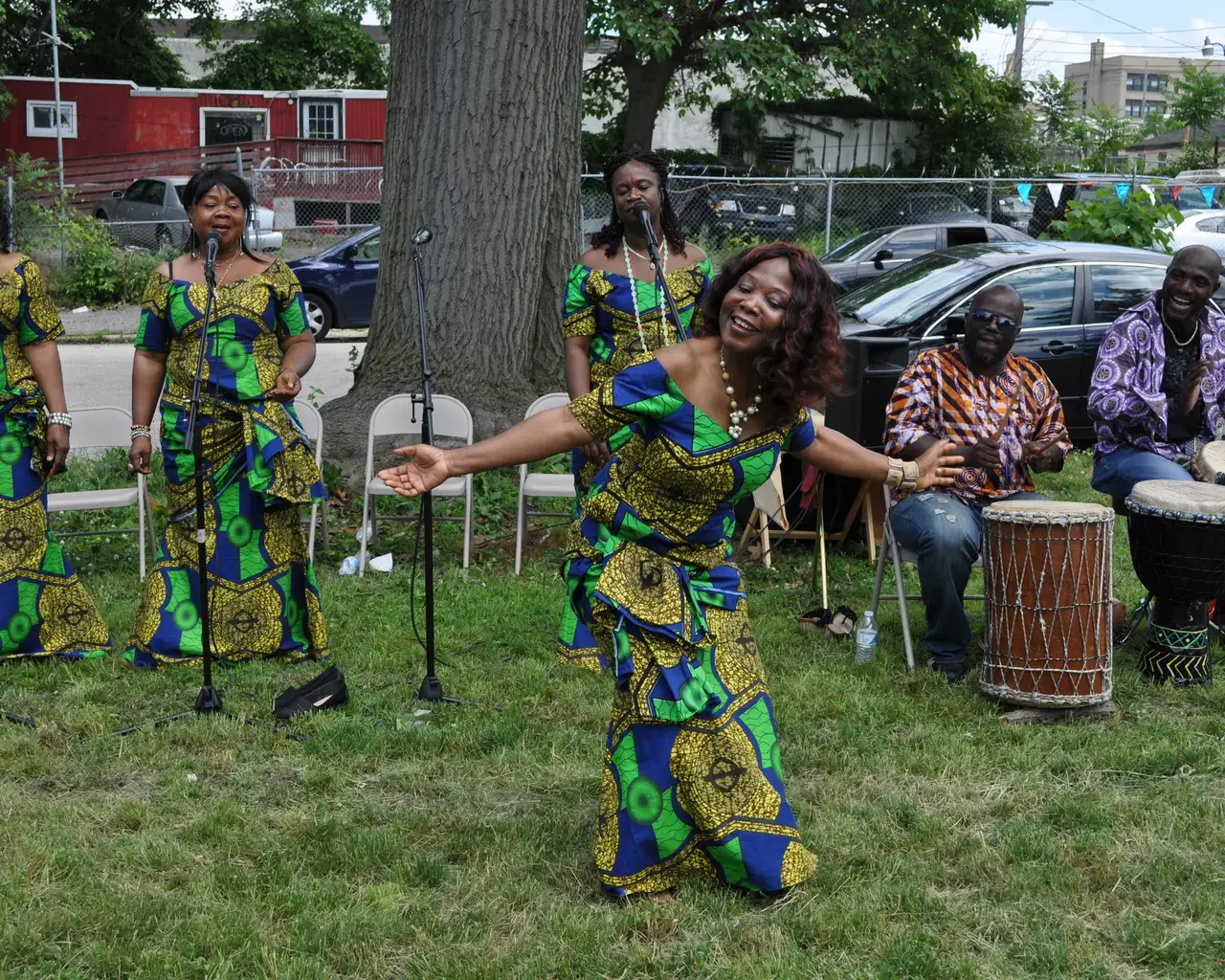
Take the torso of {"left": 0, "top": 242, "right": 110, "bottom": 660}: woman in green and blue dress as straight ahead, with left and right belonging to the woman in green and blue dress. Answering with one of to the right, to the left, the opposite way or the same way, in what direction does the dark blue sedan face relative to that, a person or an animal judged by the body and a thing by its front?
to the right

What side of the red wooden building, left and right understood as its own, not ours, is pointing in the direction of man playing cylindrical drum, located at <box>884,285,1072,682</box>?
front

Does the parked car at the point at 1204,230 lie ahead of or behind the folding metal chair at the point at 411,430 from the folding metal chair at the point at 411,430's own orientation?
behind

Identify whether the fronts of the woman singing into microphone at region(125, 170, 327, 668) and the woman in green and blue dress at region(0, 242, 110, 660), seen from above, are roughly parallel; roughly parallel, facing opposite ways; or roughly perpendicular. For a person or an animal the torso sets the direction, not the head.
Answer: roughly parallel

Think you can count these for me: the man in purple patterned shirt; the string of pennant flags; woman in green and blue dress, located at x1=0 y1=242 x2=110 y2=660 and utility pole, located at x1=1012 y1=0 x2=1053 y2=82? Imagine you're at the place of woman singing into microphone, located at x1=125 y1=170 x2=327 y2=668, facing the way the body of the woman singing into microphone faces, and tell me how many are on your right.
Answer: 1

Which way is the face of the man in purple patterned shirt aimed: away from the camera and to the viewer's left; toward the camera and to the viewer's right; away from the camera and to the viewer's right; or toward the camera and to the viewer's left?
toward the camera and to the viewer's left

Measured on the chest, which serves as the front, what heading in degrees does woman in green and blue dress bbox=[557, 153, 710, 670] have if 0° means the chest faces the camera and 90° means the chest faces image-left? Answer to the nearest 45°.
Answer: approximately 0°

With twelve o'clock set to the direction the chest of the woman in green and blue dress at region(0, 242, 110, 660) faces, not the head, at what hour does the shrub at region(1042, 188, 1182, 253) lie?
The shrub is roughly at 8 o'clock from the woman in green and blue dress.

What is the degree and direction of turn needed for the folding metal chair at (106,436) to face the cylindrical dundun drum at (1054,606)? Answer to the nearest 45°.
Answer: approximately 45° to its left

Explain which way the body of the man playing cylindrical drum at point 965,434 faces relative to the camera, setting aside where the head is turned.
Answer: toward the camera

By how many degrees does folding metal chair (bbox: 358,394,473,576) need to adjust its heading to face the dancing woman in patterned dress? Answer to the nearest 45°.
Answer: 0° — it already faces them

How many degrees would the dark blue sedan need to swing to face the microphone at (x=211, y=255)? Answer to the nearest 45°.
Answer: approximately 90° to its left

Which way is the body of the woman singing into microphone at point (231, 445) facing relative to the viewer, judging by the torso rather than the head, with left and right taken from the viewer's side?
facing the viewer

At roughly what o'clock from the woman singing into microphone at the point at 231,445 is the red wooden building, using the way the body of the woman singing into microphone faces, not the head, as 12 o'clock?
The red wooden building is roughly at 6 o'clock from the woman singing into microphone.

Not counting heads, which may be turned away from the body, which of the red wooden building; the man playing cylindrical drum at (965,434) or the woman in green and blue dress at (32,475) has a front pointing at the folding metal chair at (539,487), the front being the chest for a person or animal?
the red wooden building

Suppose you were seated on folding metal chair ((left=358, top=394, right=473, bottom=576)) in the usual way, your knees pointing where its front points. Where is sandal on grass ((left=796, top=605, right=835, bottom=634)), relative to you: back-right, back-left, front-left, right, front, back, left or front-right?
front-left

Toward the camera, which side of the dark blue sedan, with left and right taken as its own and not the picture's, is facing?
left

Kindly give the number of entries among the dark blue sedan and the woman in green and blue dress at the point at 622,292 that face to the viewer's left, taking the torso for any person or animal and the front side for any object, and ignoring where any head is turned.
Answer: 1

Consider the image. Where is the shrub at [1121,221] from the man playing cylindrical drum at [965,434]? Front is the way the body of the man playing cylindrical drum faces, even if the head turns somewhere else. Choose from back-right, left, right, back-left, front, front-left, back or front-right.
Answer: back
